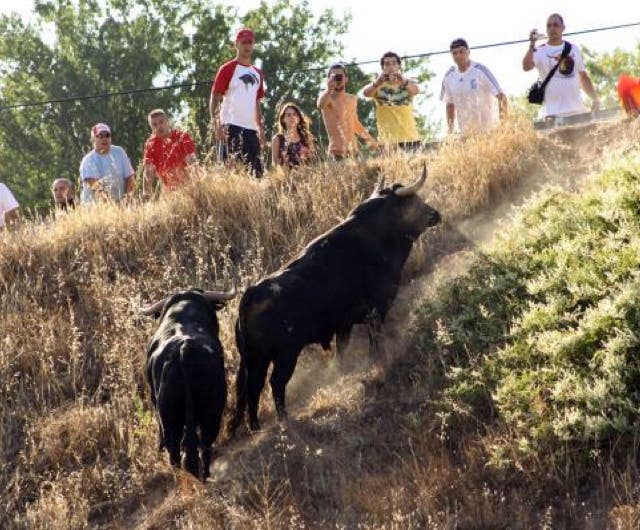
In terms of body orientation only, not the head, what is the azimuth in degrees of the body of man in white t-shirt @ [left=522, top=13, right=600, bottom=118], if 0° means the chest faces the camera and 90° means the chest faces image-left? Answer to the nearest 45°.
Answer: approximately 0°

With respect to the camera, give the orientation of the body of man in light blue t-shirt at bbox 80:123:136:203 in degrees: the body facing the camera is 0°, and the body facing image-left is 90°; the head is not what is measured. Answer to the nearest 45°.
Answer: approximately 0°

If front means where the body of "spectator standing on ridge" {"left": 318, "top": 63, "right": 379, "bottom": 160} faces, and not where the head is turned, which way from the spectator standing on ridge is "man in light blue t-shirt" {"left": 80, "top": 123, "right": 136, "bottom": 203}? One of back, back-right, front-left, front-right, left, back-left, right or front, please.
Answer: right

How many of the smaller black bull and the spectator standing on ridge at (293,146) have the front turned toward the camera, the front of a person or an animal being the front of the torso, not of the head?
1

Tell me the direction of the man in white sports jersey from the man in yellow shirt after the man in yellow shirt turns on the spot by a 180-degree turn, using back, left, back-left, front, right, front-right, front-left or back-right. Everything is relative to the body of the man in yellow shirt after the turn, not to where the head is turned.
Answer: right

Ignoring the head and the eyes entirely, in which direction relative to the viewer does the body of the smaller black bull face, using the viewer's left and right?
facing away from the viewer

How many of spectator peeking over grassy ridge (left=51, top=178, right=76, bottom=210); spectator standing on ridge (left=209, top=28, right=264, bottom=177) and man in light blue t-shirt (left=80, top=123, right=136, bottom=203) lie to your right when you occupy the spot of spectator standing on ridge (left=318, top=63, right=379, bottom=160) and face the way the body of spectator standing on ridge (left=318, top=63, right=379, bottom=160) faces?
3

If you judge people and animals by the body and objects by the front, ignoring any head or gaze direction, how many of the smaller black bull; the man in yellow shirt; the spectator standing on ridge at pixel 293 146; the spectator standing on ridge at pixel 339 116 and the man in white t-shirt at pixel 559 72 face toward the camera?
4

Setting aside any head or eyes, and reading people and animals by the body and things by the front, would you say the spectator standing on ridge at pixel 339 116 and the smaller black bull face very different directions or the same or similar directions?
very different directions

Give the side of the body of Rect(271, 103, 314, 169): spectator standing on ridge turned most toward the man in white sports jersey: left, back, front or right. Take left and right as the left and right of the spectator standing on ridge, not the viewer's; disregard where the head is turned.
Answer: left
